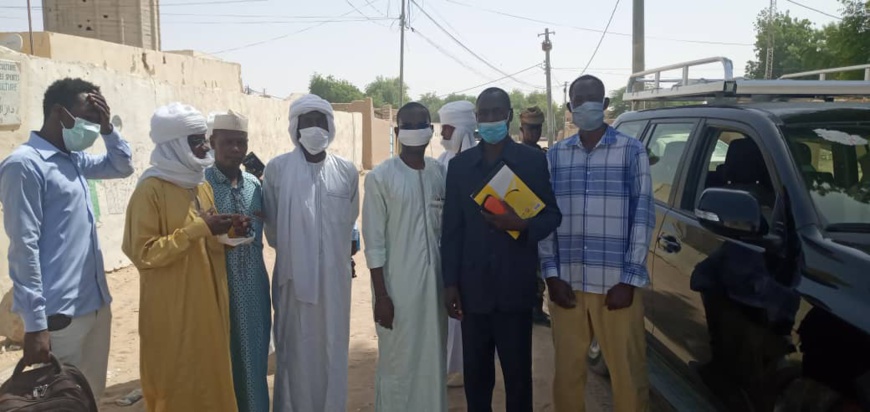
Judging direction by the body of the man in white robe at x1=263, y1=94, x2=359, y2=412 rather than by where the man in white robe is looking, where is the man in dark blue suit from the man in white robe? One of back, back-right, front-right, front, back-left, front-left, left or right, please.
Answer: front-left

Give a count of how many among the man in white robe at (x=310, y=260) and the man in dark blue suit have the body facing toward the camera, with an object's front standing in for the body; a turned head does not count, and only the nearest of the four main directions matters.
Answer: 2

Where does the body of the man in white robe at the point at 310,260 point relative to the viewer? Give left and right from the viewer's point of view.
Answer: facing the viewer

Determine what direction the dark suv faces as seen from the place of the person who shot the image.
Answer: facing the viewer and to the right of the viewer

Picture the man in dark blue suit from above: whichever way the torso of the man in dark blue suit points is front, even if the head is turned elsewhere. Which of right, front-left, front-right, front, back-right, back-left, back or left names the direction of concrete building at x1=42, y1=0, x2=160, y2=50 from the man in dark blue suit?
back-right

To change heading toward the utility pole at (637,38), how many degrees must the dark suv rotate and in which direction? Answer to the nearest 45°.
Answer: approximately 135° to its left

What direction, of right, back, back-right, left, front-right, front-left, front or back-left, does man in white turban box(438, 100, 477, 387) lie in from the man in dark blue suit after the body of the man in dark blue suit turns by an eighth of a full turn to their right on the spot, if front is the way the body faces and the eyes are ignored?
back-right

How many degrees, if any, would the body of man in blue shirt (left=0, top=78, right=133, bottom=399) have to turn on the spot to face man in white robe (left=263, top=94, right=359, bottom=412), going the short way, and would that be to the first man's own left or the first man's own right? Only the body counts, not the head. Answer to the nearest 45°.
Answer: approximately 45° to the first man's own left

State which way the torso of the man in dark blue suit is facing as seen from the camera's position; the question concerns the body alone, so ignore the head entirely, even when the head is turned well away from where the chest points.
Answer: toward the camera

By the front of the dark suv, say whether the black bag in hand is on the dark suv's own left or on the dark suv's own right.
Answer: on the dark suv's own right
